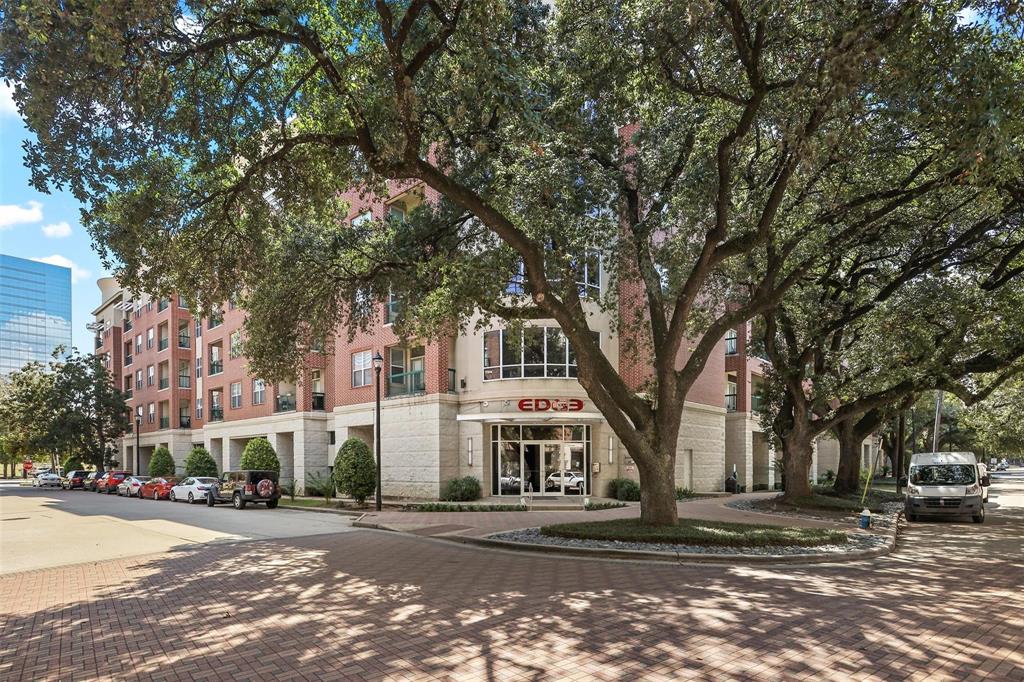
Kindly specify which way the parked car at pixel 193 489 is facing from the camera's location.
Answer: facing away from the viewer and to the left of the viewer

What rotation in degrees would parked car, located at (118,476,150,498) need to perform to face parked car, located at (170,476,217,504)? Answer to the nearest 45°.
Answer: approximately 135° to its left

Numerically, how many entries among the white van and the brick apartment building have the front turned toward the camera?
2

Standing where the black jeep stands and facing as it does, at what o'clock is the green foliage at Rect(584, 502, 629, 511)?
The green foliage is roughly at 6 o'clock from the black jeep.

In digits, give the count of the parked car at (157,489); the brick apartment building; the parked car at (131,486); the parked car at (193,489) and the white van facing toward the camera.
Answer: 2

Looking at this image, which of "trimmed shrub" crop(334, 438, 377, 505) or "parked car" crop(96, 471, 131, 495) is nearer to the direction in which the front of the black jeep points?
the parked car

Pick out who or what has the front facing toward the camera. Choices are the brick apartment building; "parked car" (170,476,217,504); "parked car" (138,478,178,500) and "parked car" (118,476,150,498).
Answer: the brick apartment building

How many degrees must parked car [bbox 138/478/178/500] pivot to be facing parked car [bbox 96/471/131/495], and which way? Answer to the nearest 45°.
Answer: approximately 45° to its right

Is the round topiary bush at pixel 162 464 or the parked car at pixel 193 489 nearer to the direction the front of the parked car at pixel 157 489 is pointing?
the round topiary bush

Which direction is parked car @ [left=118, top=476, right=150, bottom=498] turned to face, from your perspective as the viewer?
facing away from the viewer and to the left of the viewer

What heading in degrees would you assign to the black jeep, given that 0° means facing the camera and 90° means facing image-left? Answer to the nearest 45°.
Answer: approximately 135°

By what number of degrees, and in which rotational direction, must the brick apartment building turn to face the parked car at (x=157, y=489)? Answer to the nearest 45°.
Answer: approximately 135° to its right

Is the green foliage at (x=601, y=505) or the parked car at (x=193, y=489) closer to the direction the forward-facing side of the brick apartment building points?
the green foliage

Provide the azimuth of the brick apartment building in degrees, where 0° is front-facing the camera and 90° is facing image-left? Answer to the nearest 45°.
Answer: approximately 0°
